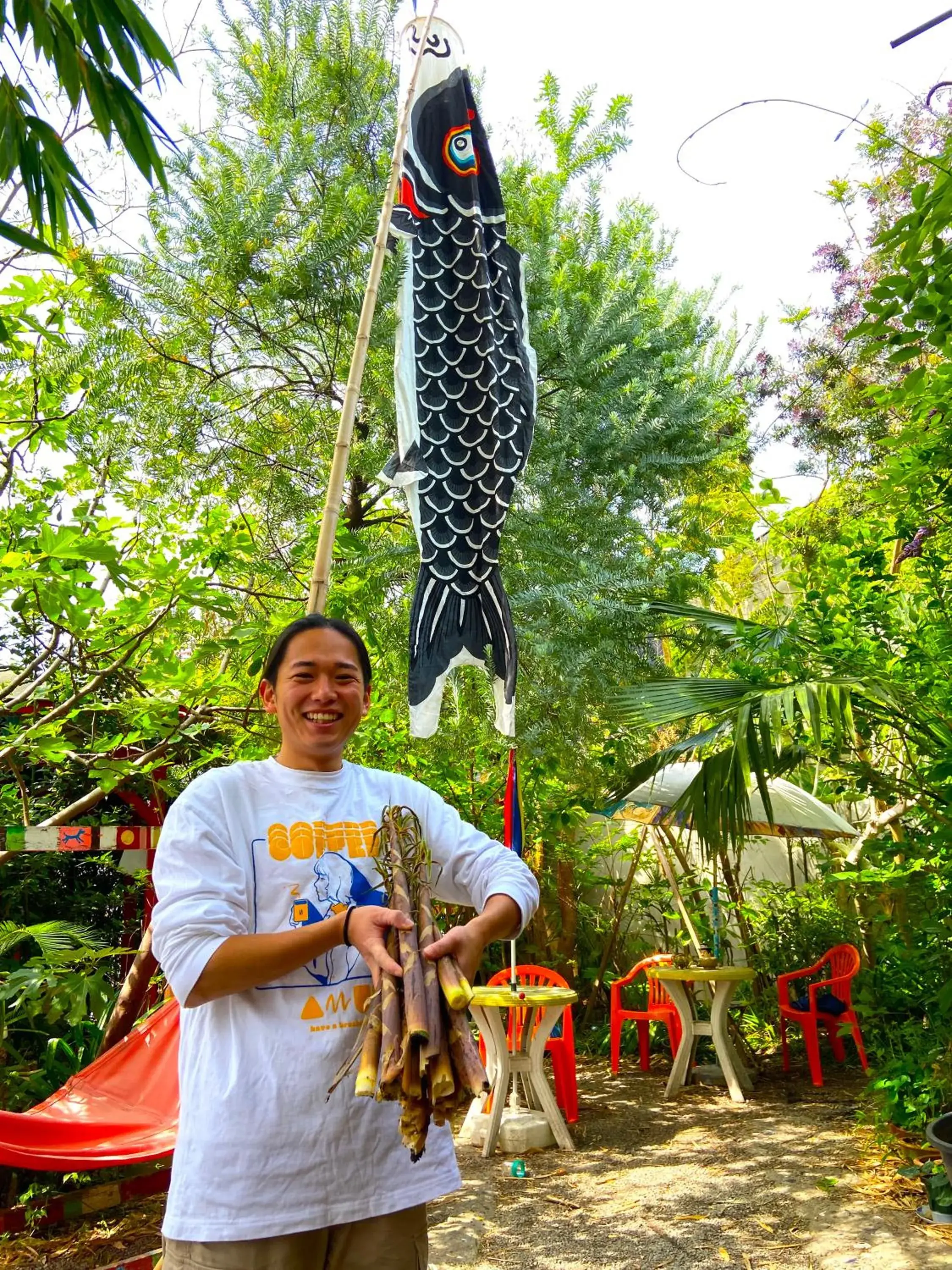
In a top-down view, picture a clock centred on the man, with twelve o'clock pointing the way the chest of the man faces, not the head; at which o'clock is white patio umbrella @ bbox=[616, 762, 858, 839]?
The white patio umbrella is roughly at 7 o'clock from the man.

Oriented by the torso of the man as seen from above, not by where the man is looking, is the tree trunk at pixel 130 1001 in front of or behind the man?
behind

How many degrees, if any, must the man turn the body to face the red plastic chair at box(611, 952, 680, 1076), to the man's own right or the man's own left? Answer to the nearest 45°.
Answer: approximately 180°

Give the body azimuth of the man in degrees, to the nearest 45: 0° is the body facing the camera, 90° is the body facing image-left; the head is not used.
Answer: approximately 0°

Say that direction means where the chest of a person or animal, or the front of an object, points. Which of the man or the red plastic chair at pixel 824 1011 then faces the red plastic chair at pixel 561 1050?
the red plastic chair at pixel 824 1011

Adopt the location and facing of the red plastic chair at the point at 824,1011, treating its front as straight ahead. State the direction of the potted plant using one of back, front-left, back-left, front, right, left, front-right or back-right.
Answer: front-left

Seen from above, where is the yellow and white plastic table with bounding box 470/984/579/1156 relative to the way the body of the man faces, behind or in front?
behind

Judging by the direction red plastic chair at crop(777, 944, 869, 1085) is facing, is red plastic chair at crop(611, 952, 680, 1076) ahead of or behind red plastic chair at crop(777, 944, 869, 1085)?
ahead

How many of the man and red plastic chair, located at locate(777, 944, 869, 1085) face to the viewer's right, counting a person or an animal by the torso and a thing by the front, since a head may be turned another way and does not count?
0
